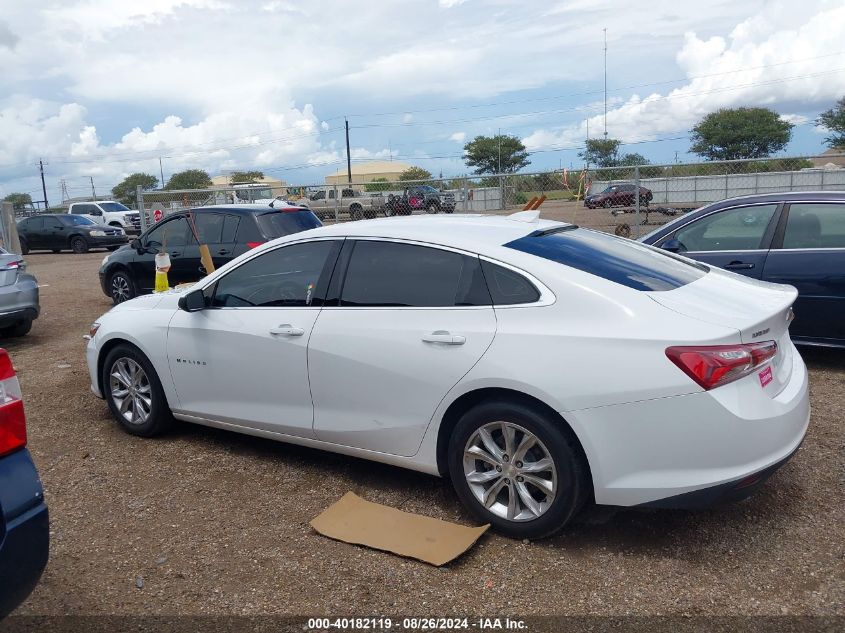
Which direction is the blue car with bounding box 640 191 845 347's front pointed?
to the viewer's left

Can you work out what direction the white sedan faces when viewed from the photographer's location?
facing away from the viewer and to the left of the viewer

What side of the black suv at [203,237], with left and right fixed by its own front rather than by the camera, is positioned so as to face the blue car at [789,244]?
back

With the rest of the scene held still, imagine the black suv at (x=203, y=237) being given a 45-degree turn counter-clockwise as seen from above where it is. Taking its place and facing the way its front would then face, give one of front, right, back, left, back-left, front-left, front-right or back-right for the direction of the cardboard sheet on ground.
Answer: left

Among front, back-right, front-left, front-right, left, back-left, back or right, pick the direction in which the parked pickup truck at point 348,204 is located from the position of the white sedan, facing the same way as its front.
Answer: front-right

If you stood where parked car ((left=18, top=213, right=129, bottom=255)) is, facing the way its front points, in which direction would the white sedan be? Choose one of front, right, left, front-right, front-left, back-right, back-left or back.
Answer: front-right

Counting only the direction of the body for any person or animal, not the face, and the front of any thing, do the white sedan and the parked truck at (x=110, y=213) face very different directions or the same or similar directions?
very different directions

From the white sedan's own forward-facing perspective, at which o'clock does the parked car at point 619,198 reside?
The parked car is roughly at 2 o'clock from the white sedan.

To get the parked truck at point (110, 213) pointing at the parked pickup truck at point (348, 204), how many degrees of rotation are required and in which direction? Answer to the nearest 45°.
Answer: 0° — it already faces it
